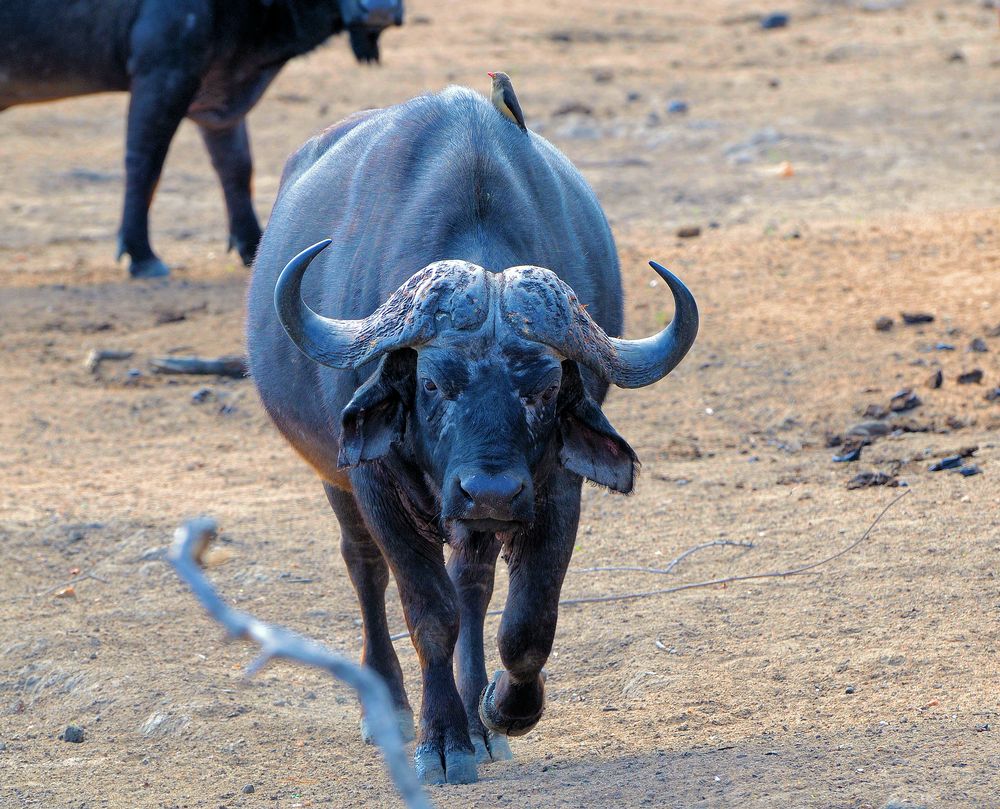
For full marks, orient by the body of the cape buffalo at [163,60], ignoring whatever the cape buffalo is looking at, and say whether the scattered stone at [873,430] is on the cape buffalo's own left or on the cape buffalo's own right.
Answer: on the cape buffalo's own right

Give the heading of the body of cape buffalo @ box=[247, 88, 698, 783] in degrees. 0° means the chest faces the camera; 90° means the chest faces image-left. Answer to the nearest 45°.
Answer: approximately 0°

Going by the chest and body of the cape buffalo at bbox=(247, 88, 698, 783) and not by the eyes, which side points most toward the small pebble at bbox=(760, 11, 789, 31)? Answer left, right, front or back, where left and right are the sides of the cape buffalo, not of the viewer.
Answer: back

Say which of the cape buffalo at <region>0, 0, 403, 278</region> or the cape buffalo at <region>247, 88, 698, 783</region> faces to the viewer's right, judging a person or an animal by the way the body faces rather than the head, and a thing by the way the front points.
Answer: the cape buffalo at <region>0, 0, 403, 278</region>

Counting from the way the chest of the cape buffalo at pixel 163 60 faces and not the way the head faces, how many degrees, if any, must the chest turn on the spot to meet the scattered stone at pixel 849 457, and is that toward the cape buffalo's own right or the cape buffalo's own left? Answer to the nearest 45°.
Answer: approximately 45° to the cape buffalo's own right

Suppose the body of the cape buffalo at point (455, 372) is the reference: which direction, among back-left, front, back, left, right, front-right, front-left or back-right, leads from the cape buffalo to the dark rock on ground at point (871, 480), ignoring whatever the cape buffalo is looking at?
back-left

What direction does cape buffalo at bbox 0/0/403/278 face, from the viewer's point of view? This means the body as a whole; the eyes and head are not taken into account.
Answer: to the viewer's right

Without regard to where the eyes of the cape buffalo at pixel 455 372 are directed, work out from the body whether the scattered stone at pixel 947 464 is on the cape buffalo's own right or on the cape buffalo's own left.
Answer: on the cape buffalo's own left

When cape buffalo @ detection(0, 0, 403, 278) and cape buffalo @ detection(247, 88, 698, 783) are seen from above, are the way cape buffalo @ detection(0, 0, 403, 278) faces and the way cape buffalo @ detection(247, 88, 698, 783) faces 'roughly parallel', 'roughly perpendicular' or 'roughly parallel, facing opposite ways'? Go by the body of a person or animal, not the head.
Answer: roughly perpendicular

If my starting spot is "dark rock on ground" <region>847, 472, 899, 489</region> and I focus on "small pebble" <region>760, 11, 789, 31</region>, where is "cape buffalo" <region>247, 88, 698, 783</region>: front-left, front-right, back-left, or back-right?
back-left
